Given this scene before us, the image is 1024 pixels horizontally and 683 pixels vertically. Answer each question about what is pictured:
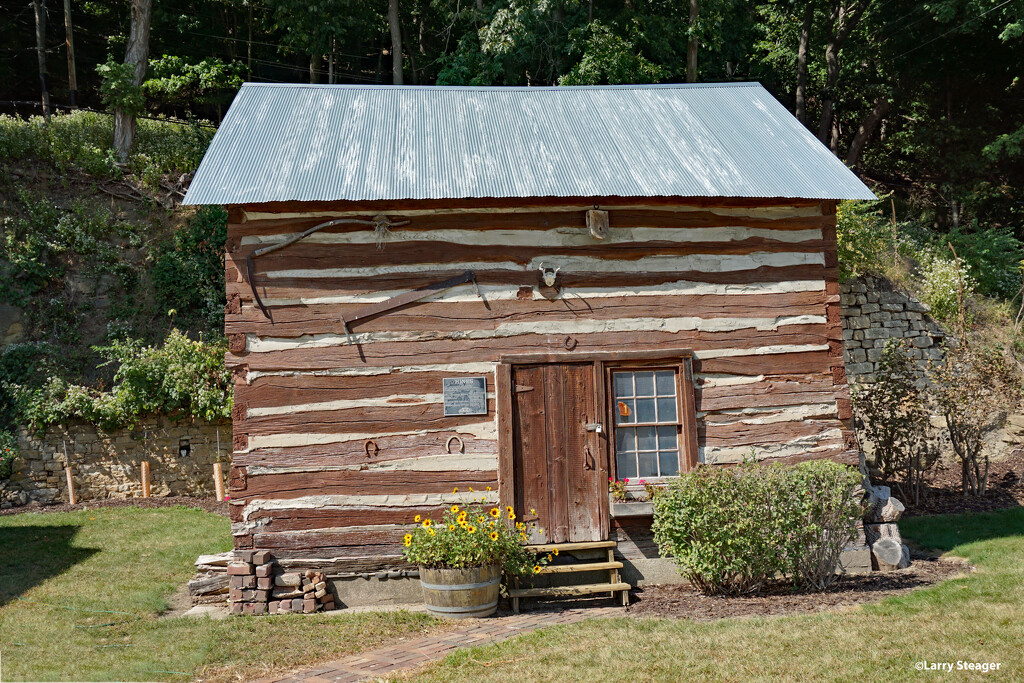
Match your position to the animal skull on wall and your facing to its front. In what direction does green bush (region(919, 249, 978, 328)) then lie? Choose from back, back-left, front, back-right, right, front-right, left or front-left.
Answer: back-left

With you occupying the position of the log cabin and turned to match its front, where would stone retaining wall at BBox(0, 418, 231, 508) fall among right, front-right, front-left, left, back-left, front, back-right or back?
back-right

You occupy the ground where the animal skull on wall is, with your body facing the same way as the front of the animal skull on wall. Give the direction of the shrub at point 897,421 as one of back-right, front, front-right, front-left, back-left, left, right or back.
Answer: back-left

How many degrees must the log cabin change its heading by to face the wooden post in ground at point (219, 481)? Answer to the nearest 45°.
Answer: approximately 135° to its right

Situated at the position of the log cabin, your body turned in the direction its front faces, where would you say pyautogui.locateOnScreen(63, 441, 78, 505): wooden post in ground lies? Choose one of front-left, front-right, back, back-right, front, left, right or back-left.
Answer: back-right

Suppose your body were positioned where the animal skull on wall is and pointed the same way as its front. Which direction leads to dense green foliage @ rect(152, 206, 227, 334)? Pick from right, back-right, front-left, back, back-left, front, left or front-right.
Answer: back-right

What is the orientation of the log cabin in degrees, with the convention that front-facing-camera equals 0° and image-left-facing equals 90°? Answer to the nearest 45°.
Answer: approximately 0°

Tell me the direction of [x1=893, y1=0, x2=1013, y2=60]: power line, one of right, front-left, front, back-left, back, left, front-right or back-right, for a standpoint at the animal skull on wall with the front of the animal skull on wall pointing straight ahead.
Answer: back-left

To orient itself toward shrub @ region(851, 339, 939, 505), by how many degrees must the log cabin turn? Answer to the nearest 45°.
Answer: approximately 135° to its left
